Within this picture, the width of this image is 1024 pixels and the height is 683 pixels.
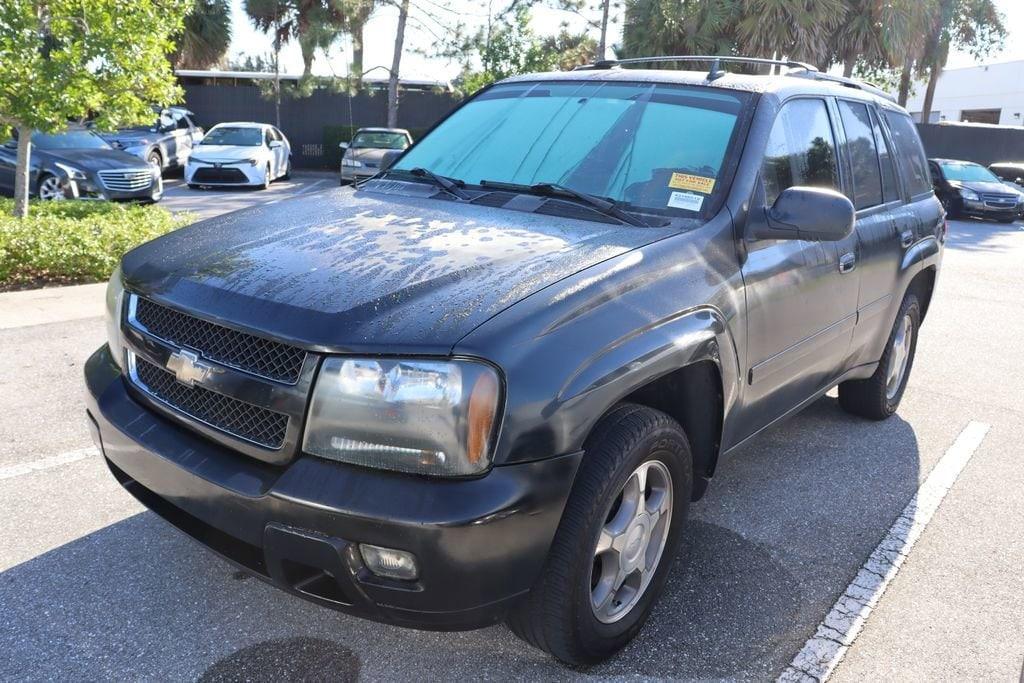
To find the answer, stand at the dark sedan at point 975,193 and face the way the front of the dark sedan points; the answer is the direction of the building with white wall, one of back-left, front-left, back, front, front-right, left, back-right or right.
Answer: back-left

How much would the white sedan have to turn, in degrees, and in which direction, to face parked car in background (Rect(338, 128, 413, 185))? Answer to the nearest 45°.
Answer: approximately 135° to its left

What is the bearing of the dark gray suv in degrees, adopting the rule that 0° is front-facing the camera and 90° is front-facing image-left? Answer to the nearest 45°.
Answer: approximately 45°

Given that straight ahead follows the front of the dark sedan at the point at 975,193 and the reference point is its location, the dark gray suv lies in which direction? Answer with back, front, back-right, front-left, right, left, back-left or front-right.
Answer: front-right

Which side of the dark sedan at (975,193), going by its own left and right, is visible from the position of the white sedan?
right

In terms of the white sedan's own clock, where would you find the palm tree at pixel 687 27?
The palm tree is roughly at 7 o'clock from the white sedan.

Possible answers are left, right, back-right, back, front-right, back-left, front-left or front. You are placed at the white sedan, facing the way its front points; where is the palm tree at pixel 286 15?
back-right

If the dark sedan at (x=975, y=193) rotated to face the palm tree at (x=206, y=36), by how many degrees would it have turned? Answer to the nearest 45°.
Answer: approximately 135° to its right
